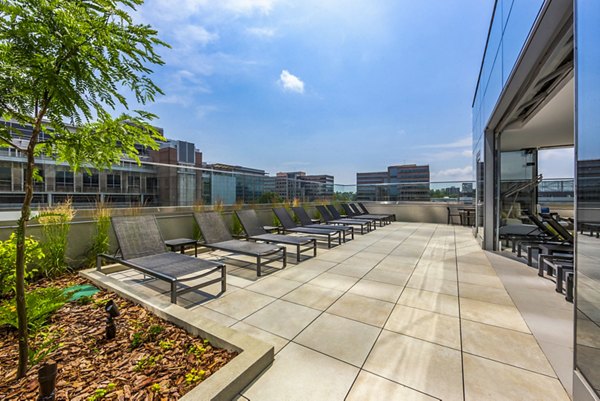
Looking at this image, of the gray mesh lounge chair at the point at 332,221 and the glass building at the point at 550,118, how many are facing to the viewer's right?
1

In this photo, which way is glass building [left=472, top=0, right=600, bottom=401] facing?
to the viewer's left

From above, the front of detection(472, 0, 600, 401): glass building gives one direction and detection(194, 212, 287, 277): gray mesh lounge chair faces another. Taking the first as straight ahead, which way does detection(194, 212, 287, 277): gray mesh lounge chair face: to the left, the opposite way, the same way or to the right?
the opposite way

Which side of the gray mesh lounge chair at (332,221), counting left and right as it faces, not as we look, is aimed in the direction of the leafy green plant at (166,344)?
right

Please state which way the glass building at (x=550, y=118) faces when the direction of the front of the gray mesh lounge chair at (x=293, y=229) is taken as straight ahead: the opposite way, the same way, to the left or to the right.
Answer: the opposite way

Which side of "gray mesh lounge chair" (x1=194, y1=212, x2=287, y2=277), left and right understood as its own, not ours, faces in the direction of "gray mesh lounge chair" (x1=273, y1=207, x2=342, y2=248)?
left

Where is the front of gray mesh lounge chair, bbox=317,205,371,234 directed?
to the viewer's right

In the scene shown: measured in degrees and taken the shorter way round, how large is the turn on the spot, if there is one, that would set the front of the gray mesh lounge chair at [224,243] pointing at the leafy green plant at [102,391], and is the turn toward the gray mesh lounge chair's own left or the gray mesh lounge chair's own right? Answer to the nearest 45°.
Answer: approximately 45° to the gray mesh lounge chair's own right

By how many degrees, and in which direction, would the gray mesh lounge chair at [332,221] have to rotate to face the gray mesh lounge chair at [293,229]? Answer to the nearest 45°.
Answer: approximately 90° to its right

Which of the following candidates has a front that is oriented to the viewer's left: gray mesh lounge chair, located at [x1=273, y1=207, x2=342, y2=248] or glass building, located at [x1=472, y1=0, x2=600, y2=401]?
the glass building

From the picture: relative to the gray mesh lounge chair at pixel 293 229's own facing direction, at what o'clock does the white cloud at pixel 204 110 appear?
The white cloud is roughly at 6 o'clock from the gray mesh lounge chair.

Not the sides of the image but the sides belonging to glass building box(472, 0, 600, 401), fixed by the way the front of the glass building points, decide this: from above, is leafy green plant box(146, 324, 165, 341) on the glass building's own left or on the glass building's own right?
on the glass building's own left
